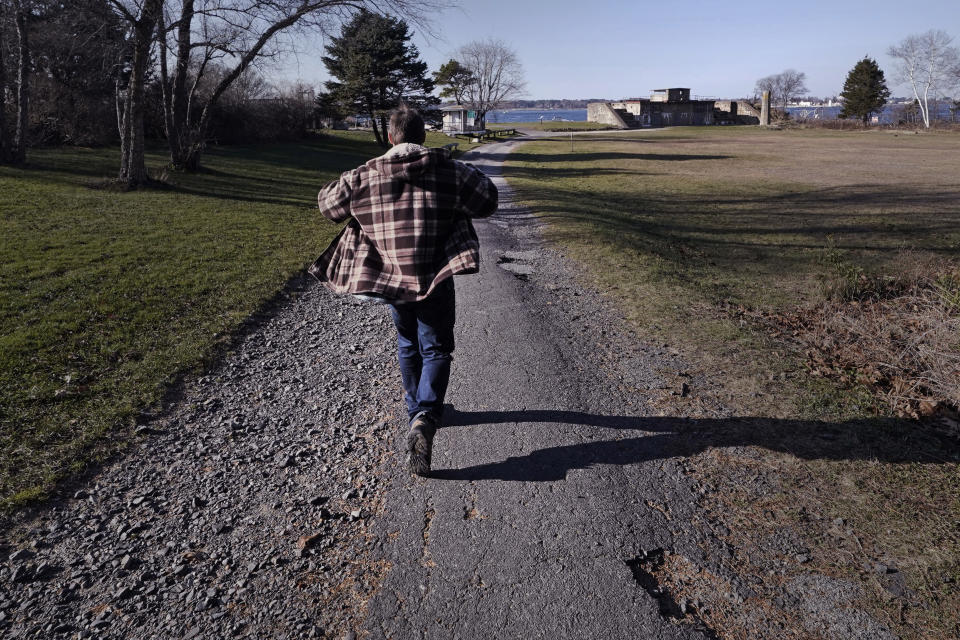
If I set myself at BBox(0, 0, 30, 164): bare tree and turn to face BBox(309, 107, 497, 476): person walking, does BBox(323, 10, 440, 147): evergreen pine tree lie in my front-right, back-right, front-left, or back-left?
back-left

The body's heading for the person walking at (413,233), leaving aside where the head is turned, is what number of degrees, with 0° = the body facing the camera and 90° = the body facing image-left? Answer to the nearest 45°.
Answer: approximately 180°

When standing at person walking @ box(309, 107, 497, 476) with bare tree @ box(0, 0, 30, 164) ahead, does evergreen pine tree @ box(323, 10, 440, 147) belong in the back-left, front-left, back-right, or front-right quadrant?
front-right

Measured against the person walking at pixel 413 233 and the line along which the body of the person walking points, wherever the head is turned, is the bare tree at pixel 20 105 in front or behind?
in front

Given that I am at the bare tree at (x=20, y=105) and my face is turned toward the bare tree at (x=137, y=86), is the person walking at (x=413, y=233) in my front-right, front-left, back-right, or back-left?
front-right

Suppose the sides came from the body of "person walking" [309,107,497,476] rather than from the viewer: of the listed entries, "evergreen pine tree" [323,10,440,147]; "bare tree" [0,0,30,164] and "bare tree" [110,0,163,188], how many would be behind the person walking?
0

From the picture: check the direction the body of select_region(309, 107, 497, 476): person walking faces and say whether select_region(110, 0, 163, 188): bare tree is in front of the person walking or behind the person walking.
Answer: in front

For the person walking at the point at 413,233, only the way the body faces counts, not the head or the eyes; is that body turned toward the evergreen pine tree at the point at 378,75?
yes
